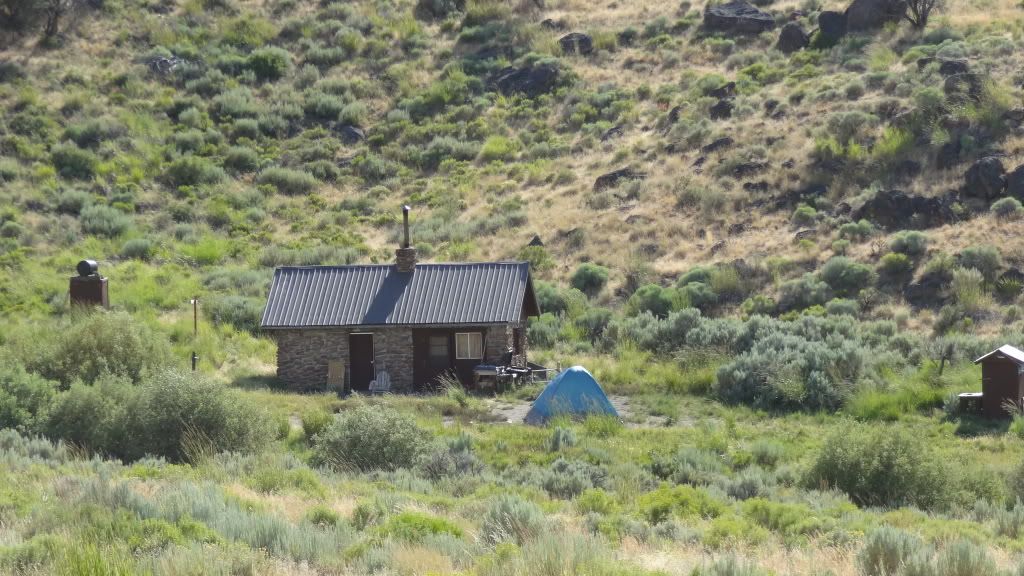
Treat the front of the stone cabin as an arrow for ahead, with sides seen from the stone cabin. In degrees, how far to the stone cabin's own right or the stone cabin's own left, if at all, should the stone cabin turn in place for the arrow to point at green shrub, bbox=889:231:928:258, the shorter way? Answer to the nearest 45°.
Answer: approximately 90° to the stone cabin's own left

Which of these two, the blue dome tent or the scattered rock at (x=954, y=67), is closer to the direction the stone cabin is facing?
the blue dome tent

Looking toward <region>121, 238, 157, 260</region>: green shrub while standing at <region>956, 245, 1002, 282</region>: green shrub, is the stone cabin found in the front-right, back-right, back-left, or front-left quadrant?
front-left

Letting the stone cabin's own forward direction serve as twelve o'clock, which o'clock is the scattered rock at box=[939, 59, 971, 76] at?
The scattered rock is roughly at 8 o'clock from the stone cabin.

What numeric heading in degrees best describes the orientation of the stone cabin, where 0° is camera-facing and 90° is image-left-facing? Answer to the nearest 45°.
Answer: approximately 0°

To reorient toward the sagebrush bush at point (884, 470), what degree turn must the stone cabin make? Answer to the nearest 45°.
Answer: approximately 45° to its left

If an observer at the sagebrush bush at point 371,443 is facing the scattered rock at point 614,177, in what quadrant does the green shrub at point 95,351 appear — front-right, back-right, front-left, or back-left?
front-left

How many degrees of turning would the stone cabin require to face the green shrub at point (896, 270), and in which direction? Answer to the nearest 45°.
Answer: approximately 90° to its left

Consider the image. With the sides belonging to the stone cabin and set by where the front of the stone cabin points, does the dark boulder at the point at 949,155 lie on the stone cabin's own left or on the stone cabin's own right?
on the stone cabin's own left

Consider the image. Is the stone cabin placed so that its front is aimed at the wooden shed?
no

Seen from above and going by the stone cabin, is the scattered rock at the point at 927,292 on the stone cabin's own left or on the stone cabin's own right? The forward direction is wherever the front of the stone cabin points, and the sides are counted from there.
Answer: on the stone cabin's own left

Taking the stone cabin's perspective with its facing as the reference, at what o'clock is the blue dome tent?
The blue dome tent is roughly at 11 o'clock from the stone cabin.

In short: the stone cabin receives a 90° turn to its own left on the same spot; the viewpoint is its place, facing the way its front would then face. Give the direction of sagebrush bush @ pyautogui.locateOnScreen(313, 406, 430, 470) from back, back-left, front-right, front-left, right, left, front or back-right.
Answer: right

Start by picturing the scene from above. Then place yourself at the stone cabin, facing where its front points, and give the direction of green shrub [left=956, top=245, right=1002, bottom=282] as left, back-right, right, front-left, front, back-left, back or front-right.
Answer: left

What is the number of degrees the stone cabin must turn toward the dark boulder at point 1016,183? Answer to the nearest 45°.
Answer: approximately 90° to its left

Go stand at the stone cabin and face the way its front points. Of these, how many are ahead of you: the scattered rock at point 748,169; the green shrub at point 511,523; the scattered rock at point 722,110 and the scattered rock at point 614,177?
1

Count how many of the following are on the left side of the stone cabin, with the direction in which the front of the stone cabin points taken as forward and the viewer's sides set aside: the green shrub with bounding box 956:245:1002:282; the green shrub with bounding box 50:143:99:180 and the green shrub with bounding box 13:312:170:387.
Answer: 1

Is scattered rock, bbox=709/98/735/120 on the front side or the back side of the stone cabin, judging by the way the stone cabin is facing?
on the back side

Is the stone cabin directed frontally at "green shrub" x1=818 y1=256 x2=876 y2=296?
no
